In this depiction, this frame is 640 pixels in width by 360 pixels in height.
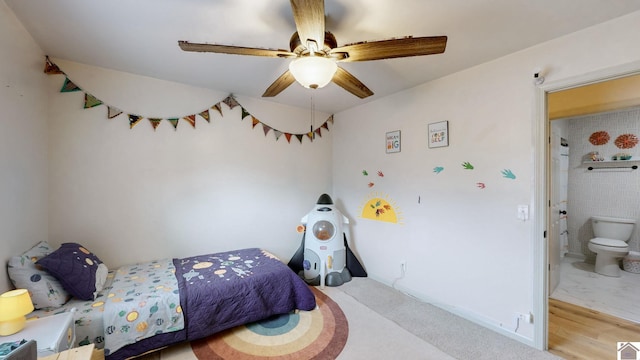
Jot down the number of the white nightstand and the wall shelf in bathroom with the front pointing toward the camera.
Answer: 1

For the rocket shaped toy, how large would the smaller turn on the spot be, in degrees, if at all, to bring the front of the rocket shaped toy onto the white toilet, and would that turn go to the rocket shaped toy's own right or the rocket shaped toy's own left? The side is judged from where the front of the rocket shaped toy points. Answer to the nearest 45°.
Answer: approximately 90° to the rocket shaped toy's own left

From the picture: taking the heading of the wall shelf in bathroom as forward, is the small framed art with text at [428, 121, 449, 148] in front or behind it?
in front

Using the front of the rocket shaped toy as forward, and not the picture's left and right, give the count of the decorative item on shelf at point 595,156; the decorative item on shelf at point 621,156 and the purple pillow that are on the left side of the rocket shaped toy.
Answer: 2

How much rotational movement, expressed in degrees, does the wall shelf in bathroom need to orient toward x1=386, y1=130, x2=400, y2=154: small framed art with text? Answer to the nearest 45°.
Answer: approximately 45° to its right

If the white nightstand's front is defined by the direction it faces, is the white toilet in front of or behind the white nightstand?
in front

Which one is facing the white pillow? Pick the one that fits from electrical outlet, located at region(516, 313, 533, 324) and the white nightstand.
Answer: the electrical outlet

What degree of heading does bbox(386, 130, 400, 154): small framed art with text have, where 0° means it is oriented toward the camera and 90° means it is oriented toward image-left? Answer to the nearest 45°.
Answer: approximately 45°

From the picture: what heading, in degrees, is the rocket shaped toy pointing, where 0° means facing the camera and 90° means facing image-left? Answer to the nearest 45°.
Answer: approximately 0°
